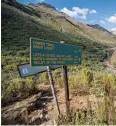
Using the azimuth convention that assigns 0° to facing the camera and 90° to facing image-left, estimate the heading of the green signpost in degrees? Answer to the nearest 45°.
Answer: approximately 315°

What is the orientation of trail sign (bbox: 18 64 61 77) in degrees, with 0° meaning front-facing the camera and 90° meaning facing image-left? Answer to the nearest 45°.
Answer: approximately 315°
